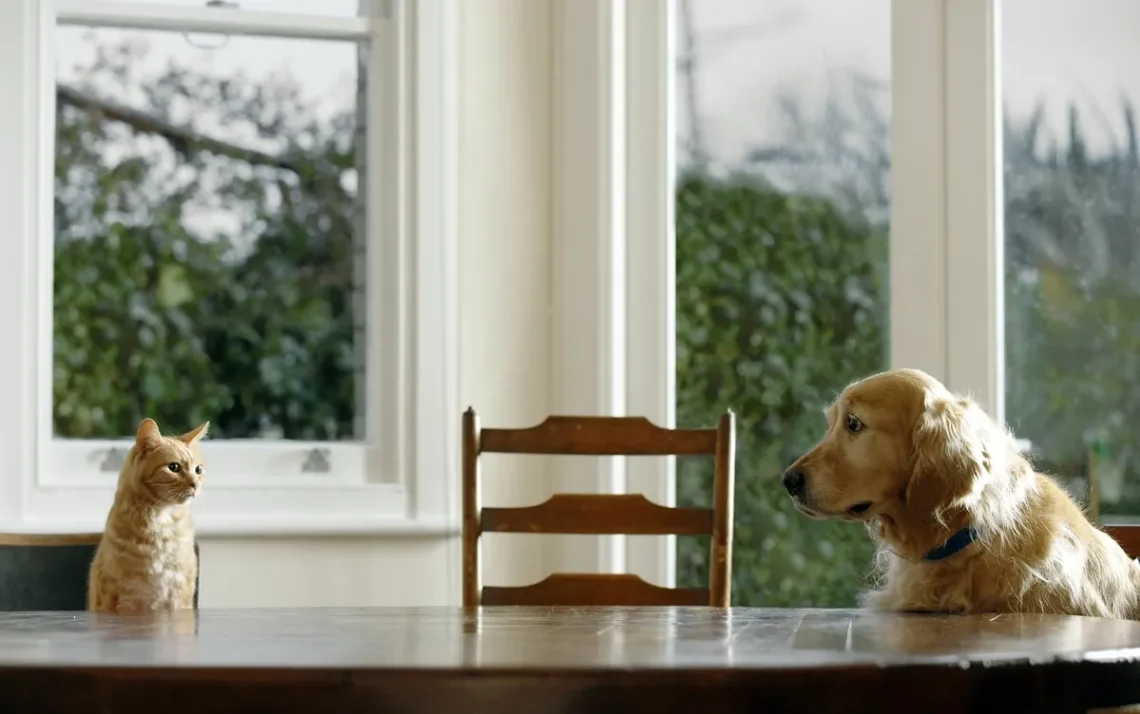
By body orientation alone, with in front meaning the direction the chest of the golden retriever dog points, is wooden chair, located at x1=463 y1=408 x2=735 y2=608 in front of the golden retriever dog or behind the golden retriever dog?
in front

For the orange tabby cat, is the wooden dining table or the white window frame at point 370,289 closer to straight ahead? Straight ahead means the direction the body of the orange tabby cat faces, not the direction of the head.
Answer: the wooden dining table

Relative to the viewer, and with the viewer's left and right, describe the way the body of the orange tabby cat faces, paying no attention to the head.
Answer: facing the viewer and to the right of the viewer

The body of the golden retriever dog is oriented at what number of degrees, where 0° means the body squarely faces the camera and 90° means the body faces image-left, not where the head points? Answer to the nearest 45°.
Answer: approximately 90°

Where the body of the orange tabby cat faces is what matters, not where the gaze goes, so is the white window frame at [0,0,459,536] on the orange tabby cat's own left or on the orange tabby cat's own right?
on the orange tabby cat's own left

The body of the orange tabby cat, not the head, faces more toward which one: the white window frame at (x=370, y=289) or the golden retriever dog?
the golden retriever dog

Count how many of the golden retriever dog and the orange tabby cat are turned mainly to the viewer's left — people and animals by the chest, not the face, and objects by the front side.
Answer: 1

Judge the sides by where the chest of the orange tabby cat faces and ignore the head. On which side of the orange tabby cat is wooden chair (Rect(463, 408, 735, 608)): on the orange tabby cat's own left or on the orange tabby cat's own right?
on the orange tabby cat's own left

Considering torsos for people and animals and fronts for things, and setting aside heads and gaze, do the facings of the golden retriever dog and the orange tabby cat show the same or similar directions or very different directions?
very different directions

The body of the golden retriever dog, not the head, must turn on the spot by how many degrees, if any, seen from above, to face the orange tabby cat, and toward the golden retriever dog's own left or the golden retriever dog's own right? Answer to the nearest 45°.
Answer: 0° — it already faces it

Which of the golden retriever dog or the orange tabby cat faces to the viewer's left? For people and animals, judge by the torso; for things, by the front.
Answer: the golden retriever dog
